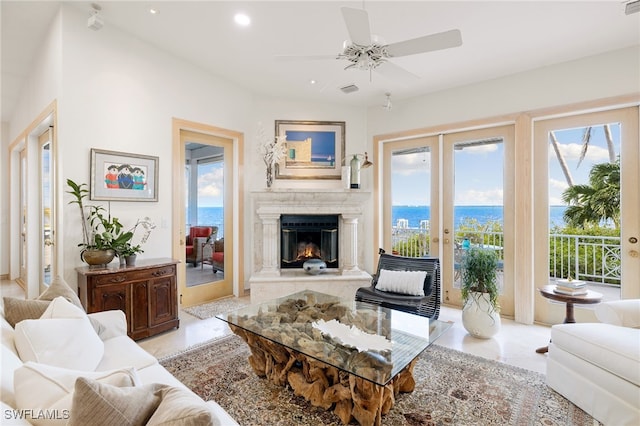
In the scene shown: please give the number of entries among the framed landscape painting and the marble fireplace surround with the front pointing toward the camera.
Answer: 2

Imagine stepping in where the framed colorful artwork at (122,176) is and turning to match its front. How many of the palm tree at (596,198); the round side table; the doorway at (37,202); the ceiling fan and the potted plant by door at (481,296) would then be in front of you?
4

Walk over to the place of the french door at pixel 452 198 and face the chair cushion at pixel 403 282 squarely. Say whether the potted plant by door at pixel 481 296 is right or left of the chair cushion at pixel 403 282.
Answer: left

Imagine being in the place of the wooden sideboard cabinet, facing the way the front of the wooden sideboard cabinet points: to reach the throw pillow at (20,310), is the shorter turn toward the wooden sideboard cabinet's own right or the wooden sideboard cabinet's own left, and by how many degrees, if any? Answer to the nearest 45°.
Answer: approximately 90° to the wooden sideboard cabinet's own right

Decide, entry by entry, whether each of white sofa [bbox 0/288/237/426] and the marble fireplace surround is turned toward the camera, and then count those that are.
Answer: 1

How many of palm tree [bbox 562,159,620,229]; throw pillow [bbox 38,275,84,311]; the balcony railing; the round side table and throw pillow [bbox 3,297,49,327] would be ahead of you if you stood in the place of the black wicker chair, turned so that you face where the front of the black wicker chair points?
2

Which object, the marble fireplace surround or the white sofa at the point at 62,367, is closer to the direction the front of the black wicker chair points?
the white sofa

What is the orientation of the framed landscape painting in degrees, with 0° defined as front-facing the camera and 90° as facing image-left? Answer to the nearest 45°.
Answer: approximately 0°
